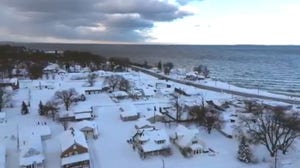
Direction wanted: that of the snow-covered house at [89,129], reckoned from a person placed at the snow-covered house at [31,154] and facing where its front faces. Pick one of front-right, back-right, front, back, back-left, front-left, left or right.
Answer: back-left

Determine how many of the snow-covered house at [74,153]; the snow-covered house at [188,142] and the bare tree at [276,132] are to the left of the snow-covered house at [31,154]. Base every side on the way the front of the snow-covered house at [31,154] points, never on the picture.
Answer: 3

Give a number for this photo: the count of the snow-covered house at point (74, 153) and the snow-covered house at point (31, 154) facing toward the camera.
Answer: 2

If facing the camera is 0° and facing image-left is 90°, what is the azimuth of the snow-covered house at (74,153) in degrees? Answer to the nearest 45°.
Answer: approximately 0°

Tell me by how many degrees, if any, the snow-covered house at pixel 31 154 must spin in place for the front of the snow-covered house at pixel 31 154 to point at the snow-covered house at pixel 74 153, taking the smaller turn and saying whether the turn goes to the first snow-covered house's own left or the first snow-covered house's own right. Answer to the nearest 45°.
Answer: approximately 90° to the first snow-covered house's own left

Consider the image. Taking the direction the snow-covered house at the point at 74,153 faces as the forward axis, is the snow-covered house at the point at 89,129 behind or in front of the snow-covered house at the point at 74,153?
behind

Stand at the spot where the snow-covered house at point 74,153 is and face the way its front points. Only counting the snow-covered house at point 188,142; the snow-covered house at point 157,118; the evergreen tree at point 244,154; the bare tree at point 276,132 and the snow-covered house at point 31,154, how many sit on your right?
1

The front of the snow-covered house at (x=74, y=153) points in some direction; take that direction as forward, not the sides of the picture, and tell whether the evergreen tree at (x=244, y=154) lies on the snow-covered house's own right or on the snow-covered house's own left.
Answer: on the snow-covered house's own left

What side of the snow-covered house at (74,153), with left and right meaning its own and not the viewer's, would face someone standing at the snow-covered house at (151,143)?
left

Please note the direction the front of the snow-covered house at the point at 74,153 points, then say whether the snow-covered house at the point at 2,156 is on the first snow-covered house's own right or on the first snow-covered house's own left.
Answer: on the first snow-covered house's own right

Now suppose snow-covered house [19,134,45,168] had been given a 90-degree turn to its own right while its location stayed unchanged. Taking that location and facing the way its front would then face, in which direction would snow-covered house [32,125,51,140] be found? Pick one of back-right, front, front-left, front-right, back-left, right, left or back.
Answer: right
